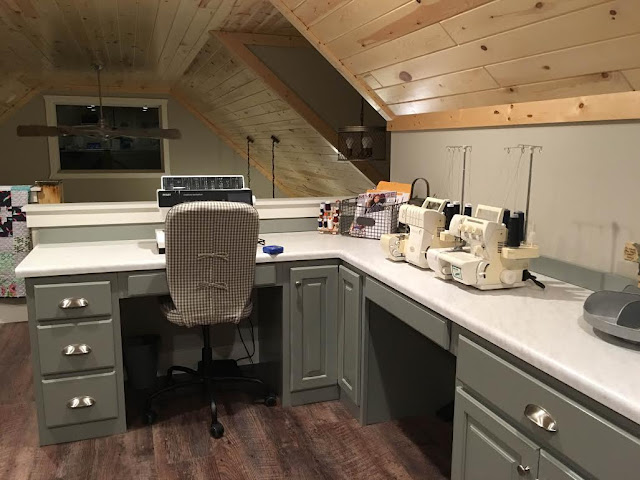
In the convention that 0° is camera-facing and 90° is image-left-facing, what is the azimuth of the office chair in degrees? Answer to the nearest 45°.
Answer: approximately 180°

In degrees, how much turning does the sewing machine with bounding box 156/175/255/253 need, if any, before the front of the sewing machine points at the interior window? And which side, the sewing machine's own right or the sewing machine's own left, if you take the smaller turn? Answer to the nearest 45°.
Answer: approximately 180°

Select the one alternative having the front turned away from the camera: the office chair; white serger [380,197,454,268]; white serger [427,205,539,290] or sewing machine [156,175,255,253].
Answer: the office chair

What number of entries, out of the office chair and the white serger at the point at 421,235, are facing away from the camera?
1

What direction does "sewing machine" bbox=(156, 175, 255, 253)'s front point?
toward the camera

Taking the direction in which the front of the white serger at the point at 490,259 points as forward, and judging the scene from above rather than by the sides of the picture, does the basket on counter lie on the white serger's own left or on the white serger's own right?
on the white serger's own right

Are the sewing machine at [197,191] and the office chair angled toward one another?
yes

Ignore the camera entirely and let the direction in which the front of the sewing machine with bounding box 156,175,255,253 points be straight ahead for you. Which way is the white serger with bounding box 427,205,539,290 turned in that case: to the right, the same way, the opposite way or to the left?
to the right

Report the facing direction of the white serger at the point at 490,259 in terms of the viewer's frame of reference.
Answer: facing the viewer and to the left of the viewer

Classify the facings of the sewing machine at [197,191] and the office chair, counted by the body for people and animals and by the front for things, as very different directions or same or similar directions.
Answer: very different directions
